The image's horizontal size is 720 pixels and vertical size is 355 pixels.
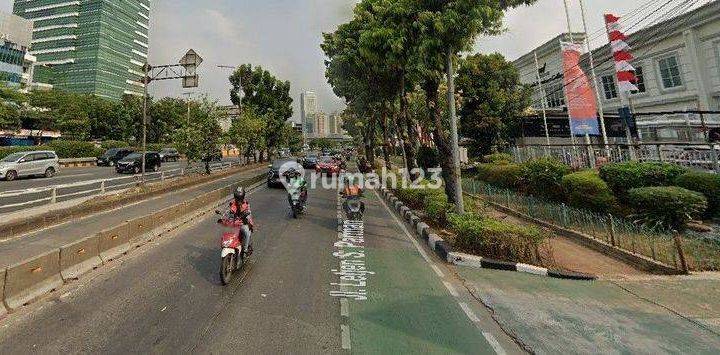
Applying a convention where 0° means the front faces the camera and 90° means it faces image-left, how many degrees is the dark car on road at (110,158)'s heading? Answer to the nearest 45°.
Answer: approximately 45°

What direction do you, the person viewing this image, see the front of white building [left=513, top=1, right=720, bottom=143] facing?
facing the viewer and to the left of the viewer
